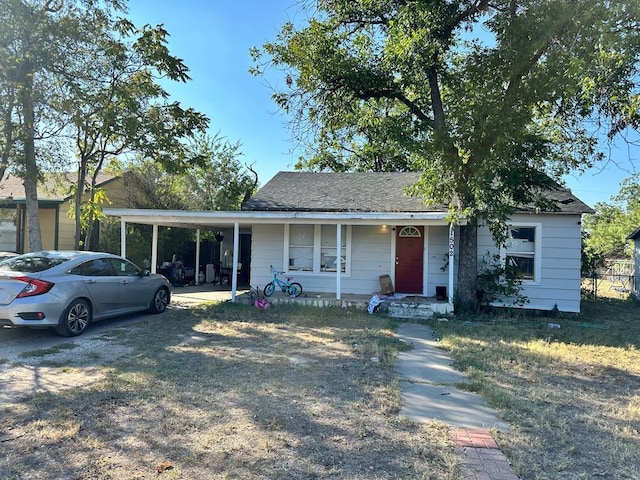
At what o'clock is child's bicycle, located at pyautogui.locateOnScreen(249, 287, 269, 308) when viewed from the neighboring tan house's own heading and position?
The child's bicycle is roughly at 11 o'clock from the neighboring tan house.

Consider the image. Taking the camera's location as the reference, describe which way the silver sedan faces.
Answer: facing away from the viewer and to the right of the viewer

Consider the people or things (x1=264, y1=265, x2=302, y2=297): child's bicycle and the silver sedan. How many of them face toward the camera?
0

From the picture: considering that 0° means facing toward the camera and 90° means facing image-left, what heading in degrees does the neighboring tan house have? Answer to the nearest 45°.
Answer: approximately 0°

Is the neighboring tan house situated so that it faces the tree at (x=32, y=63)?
yes

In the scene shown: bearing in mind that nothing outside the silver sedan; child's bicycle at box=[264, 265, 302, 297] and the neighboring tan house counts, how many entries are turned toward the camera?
1

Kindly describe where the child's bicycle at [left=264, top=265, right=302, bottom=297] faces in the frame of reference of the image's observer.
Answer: facing to the left of the viewer
